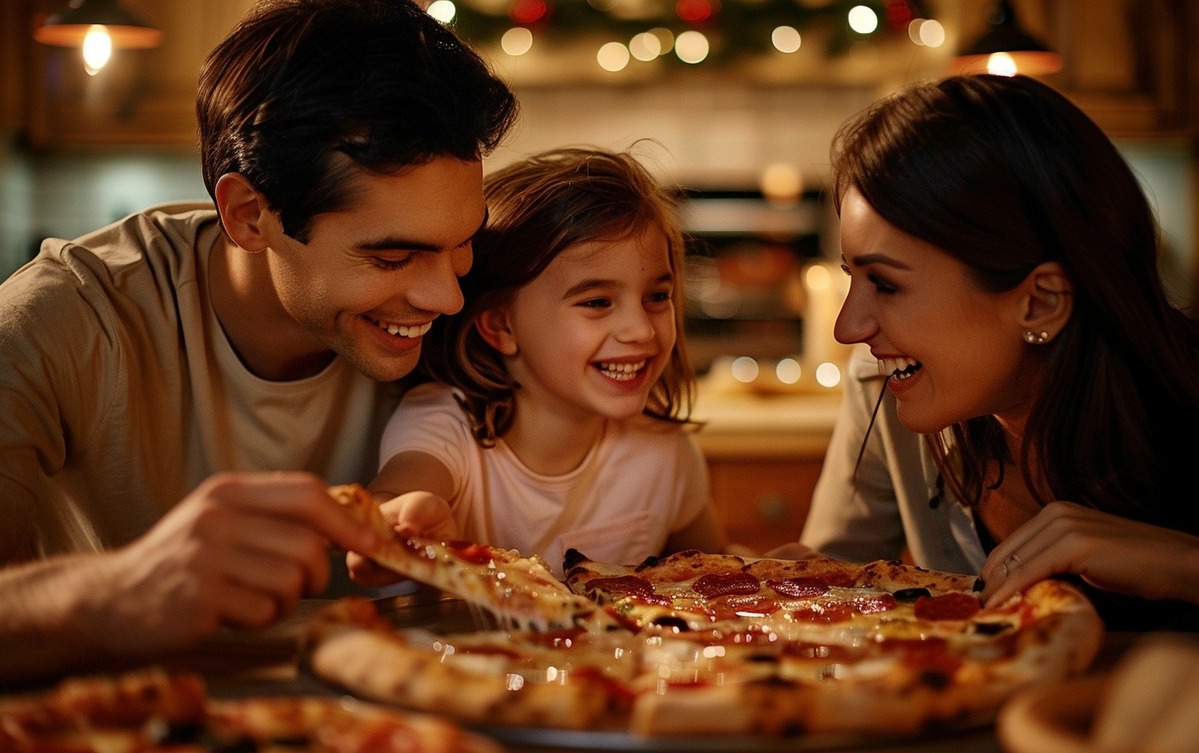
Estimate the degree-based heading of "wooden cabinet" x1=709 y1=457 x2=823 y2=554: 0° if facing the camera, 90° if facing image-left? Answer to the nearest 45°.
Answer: approximately 0°

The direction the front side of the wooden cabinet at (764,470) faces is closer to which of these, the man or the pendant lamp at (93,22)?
the man

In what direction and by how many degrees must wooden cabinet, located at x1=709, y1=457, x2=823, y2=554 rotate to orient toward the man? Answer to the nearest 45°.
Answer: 0° — it already faces them

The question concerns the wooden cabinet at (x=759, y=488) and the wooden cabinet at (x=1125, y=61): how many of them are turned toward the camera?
2

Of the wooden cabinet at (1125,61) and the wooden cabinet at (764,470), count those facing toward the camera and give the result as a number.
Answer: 2

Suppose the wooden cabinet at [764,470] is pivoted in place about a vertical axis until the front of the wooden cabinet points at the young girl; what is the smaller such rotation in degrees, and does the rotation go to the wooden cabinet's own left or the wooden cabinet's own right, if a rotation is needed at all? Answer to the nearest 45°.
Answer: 0° — it already faces them

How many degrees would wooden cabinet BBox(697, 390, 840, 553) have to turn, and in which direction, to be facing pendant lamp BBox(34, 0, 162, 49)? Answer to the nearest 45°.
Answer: approximately 45° to its right
